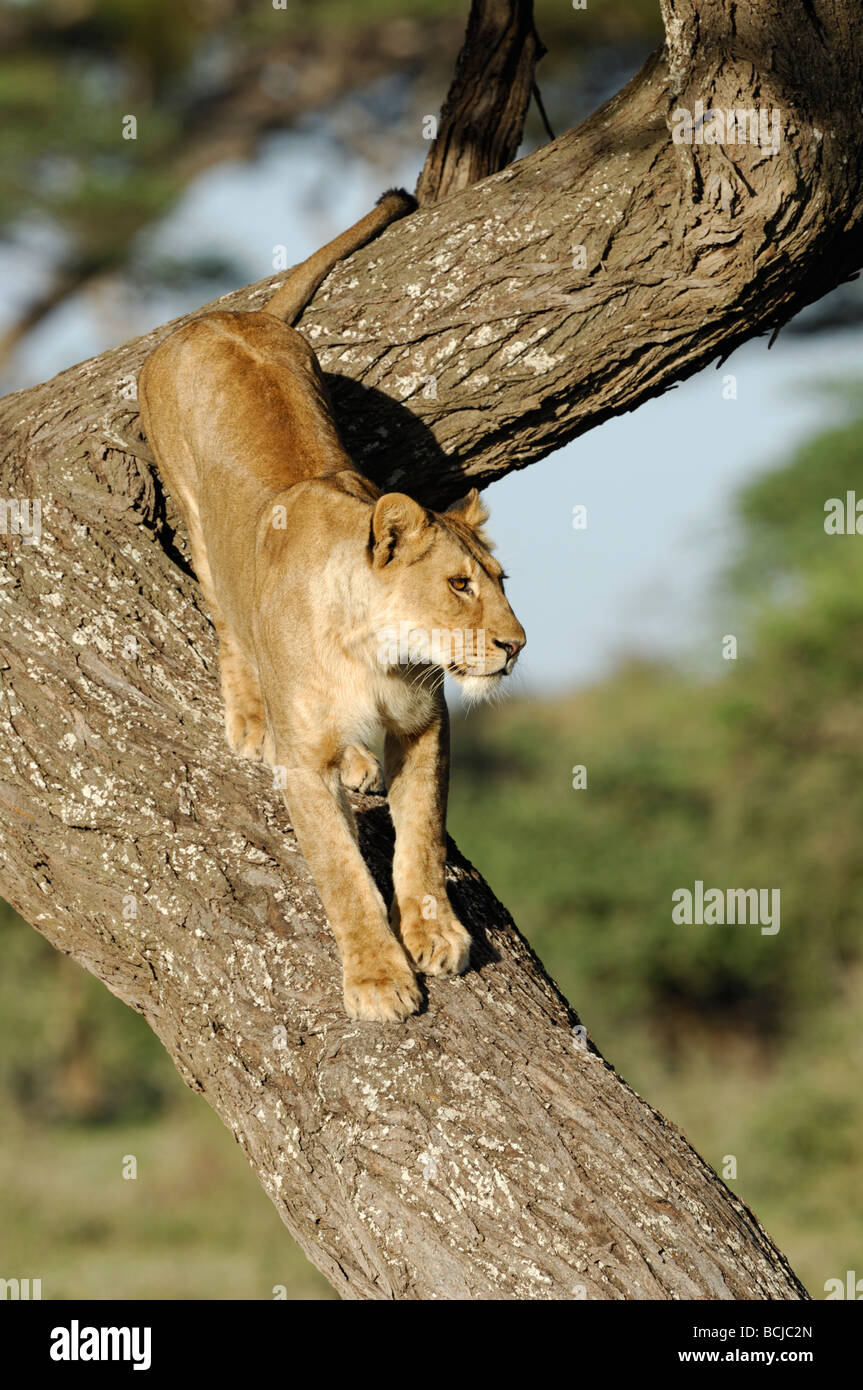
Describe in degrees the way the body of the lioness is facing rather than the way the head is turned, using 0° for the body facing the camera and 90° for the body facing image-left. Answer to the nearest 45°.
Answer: approximately 315°
